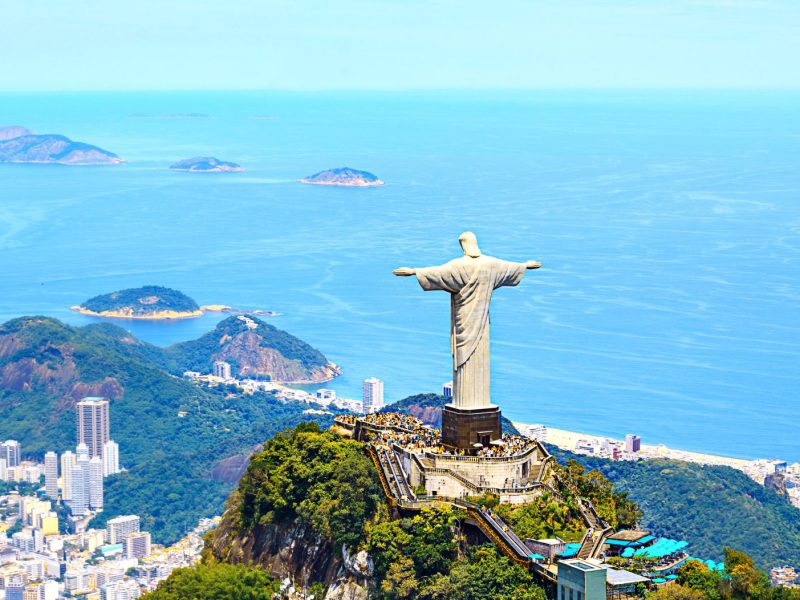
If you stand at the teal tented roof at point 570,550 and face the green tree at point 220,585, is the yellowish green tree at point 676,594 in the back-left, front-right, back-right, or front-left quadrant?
back-left

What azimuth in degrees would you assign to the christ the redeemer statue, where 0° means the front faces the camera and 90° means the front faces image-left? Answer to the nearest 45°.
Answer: approximately 135°

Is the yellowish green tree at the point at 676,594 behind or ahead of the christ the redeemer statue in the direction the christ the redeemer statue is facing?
behind

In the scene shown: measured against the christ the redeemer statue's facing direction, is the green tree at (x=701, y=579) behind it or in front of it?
behind
